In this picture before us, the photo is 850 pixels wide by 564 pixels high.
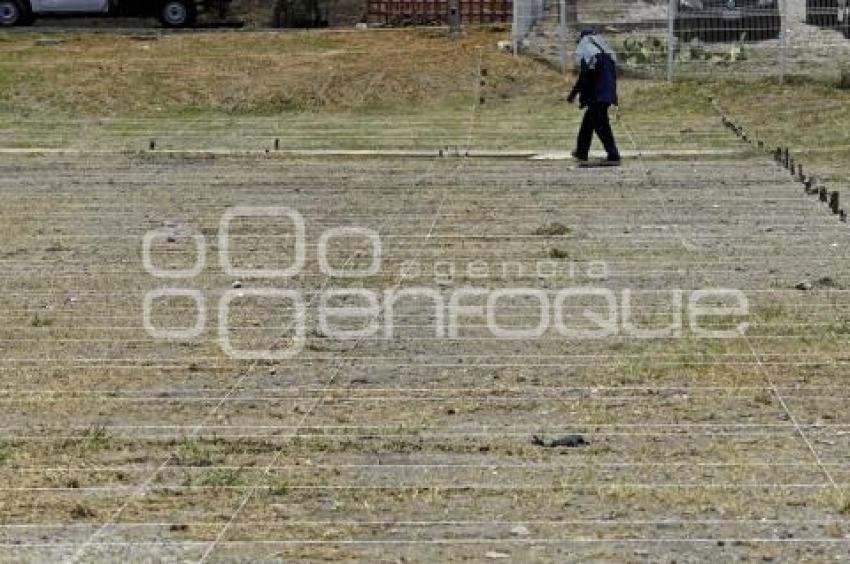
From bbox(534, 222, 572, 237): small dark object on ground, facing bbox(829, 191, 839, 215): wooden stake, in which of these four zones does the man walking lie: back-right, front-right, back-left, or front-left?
front-left

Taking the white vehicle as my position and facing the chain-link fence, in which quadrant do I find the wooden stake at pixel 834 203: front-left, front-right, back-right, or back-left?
front-right

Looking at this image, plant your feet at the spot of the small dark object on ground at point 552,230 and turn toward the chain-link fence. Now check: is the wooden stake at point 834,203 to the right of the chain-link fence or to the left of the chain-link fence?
right

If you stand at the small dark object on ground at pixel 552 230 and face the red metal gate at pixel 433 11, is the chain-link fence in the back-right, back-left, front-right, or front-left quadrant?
front-right
